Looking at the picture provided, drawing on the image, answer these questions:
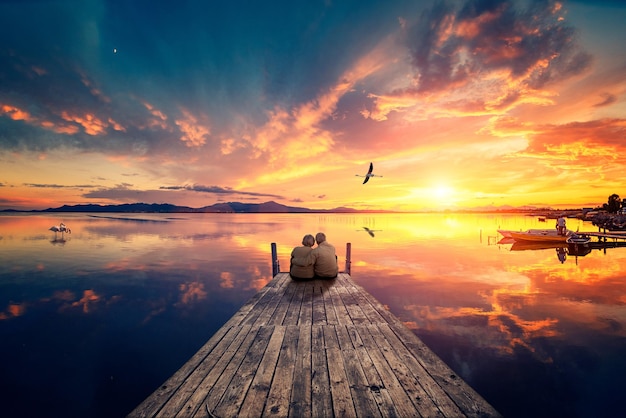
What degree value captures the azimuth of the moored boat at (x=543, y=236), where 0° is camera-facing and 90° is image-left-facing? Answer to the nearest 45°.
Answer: approximately 90°

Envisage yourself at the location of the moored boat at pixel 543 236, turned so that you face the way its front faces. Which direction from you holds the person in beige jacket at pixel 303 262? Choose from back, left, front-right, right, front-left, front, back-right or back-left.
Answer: left

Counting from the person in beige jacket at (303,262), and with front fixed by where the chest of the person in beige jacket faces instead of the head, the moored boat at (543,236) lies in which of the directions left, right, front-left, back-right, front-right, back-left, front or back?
front-right

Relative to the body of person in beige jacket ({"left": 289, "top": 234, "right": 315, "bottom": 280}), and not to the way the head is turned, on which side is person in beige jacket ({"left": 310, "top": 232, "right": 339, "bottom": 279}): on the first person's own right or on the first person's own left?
on the first person's own right

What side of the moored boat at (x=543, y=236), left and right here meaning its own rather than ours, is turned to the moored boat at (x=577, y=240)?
back

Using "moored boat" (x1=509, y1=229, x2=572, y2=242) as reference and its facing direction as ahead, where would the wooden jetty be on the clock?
The wooden jetty is roughly at 9 o'clock from the moored boat.

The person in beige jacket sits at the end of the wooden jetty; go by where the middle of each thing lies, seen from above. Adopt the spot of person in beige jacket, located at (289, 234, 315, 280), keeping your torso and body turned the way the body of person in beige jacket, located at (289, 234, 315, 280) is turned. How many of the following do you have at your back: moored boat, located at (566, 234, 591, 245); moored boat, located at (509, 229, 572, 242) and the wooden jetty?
1

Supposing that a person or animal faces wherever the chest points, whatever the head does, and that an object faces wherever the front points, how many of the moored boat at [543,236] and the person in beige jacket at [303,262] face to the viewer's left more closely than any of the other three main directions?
1

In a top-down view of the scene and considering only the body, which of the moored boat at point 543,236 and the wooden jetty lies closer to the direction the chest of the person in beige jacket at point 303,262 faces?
the moored boat

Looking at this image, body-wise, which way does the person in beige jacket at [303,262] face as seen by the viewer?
away from the camera

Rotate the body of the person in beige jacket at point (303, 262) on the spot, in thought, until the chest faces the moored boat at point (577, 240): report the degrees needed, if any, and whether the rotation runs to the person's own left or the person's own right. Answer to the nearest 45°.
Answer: approximately 45° to the person's own right
